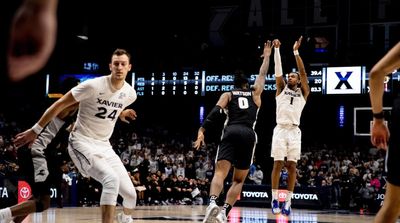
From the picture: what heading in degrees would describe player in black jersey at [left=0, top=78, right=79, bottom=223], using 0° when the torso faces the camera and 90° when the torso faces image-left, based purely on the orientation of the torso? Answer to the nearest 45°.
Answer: approximately 270°

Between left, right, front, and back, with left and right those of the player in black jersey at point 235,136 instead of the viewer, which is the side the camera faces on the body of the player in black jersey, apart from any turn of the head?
back

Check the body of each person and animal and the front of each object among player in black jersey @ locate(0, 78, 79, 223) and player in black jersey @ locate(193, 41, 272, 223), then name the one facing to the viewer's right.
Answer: player in black jersey @ locate(0, 78, 79, 223)

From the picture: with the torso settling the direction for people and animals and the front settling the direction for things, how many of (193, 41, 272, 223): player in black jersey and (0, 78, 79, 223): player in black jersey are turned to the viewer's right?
1

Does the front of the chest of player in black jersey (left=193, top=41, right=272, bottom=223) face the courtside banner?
yes

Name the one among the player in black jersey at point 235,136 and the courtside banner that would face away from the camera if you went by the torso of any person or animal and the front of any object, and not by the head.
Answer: the player in black jersey

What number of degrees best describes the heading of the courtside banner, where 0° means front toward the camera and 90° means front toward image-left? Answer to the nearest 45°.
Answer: approximately 0°

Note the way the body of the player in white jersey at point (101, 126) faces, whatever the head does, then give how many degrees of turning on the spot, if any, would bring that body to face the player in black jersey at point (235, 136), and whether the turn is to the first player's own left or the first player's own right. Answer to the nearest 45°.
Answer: approximately 90° to the first player's own left
